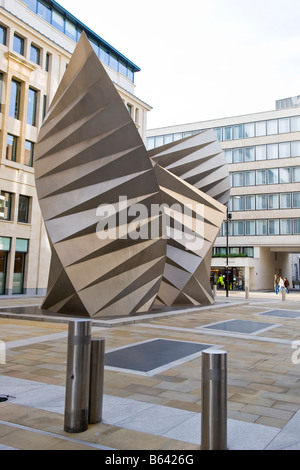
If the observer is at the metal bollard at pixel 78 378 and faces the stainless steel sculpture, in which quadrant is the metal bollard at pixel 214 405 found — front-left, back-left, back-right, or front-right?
back-right

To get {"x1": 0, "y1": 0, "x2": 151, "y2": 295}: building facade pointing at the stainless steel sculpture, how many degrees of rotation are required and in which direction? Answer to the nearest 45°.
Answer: approximately 45° to its right

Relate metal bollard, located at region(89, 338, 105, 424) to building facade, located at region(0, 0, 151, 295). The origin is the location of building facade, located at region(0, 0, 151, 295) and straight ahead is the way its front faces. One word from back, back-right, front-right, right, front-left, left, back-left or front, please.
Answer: front-right

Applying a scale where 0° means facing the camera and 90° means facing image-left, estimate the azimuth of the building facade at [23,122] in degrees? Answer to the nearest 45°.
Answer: approximately 315°

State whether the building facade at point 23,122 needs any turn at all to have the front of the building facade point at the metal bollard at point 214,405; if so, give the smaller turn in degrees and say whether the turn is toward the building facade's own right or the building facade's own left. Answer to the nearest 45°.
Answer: approximately 45° to the building facade's own right

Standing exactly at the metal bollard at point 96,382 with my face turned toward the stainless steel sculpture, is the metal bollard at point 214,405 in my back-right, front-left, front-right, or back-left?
back-right
